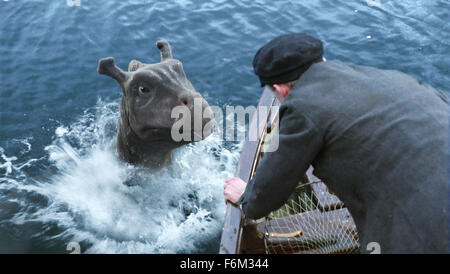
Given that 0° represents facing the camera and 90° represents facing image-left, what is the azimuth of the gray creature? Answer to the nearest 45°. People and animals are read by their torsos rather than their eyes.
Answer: approximately 315°

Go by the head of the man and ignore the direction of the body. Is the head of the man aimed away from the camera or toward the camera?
away from the camera

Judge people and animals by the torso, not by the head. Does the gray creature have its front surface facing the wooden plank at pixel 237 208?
yes

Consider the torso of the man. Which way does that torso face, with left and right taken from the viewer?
facing away from the viewer and to the left of the viewer
